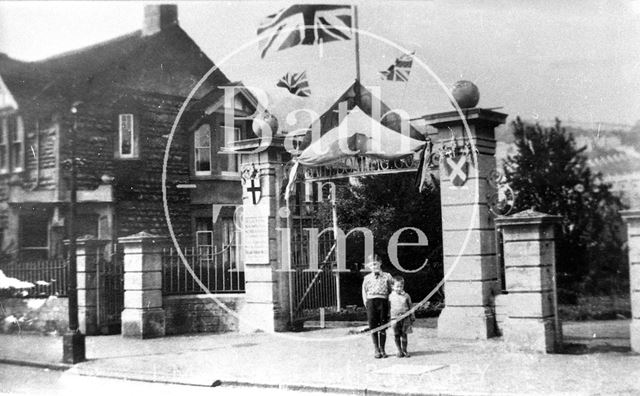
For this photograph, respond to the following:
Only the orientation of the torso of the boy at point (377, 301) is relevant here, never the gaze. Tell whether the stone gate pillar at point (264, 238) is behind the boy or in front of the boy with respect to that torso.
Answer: behind

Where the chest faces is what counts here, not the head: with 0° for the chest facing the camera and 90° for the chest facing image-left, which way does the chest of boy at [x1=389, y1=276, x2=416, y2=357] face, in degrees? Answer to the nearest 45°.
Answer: approximately 0°

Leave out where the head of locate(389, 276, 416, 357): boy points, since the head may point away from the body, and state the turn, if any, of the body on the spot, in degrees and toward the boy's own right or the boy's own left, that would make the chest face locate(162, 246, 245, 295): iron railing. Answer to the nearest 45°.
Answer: approximately 135° to the boy's own right

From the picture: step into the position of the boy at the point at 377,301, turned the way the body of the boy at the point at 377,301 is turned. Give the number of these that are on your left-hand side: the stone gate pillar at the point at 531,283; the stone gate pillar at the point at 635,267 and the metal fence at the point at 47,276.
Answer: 2

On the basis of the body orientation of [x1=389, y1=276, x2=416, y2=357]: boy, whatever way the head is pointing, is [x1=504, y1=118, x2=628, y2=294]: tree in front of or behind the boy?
behind

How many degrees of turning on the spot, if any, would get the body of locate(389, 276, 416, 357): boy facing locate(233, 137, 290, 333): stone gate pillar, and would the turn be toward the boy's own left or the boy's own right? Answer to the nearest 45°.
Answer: approximately 135° to the boy's own right

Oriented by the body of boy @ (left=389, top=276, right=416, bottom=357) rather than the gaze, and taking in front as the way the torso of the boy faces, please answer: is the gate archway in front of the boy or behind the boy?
behind

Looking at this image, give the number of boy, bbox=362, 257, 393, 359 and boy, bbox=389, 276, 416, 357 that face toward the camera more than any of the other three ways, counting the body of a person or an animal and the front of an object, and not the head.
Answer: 2

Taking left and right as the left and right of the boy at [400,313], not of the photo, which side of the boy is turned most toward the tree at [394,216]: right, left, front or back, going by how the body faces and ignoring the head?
back
